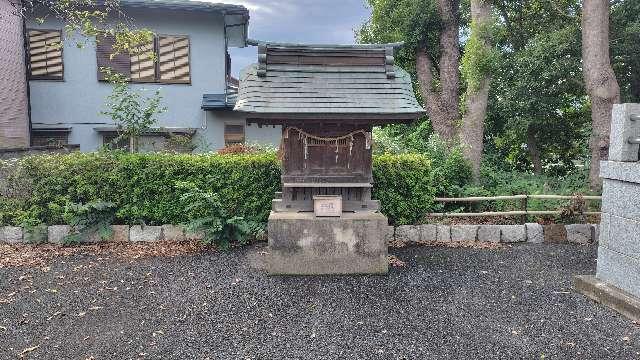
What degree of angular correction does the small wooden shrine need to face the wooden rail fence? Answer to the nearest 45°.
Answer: approximately 135° to its left

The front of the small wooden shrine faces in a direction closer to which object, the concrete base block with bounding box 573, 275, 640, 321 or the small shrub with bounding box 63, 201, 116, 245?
the concrete base block

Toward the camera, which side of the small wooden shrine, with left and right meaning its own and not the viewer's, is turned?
front

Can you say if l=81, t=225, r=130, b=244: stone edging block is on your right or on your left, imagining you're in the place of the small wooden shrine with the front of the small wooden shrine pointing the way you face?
on your right

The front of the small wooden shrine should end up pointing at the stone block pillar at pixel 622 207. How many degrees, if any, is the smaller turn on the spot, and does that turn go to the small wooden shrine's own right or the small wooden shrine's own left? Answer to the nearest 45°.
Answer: approximately 90° to the small wooden shrine's own left

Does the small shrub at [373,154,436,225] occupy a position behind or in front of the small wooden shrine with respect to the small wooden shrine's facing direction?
behind

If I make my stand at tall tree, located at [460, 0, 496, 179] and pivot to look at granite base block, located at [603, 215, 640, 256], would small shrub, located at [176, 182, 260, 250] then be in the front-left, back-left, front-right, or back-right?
front-right

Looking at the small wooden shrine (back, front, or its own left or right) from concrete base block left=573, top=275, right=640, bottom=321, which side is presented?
left

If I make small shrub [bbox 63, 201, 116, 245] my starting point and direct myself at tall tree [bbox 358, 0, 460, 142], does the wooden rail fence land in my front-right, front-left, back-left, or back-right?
front-right
